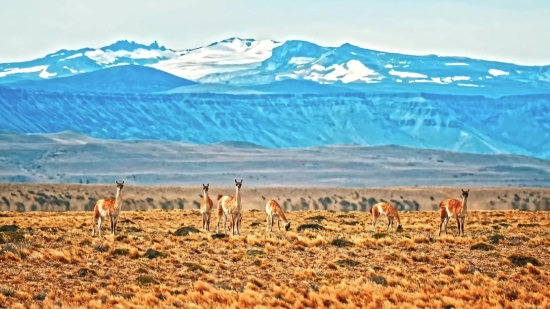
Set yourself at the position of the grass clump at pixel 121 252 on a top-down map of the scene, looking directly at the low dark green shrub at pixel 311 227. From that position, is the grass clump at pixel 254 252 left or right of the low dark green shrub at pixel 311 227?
right

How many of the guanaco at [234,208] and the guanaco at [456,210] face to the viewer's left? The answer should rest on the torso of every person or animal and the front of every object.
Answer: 0

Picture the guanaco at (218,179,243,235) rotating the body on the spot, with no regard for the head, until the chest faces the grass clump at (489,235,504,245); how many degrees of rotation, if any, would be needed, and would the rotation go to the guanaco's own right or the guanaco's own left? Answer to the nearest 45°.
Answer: approximately 45° to the guanaco's own left

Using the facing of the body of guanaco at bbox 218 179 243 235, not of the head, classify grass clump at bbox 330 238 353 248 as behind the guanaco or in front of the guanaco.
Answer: in front

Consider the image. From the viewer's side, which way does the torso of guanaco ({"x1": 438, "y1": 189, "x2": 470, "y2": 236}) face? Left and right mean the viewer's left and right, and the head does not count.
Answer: facing the viewer and to the right of the viewer

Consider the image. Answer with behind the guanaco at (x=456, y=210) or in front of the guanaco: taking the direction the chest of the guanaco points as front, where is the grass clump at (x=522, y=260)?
in front

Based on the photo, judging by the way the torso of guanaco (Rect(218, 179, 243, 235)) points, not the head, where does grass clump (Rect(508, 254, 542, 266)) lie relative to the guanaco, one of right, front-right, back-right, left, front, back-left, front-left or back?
front
